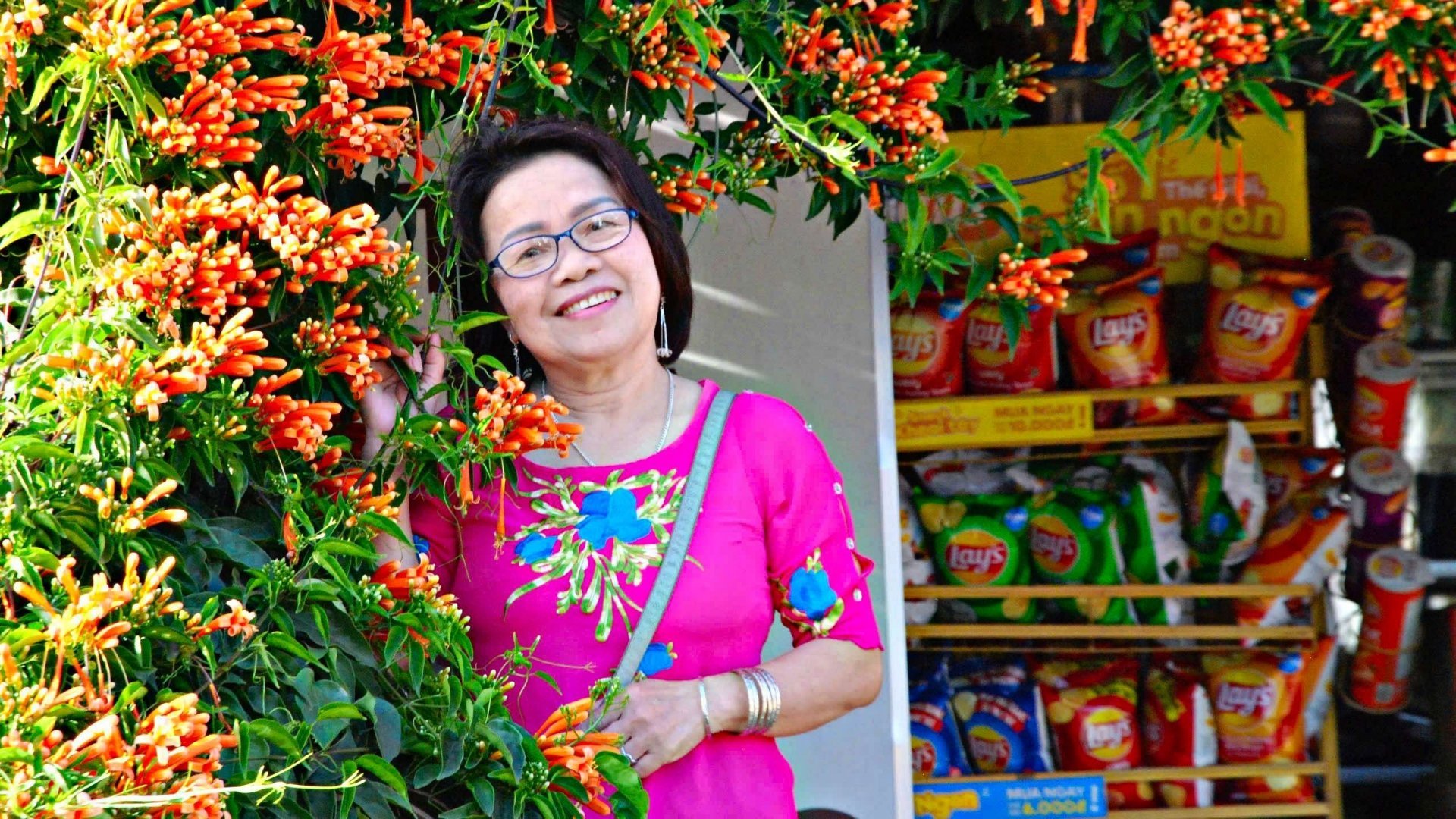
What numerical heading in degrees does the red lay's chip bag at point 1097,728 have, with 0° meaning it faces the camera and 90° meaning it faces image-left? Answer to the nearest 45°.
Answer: approximately 0°

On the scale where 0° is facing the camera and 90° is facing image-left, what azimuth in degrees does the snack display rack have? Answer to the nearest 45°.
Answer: approximately 0°

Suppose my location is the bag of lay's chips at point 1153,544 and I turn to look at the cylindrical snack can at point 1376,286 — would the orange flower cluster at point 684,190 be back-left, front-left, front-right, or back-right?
back-right
